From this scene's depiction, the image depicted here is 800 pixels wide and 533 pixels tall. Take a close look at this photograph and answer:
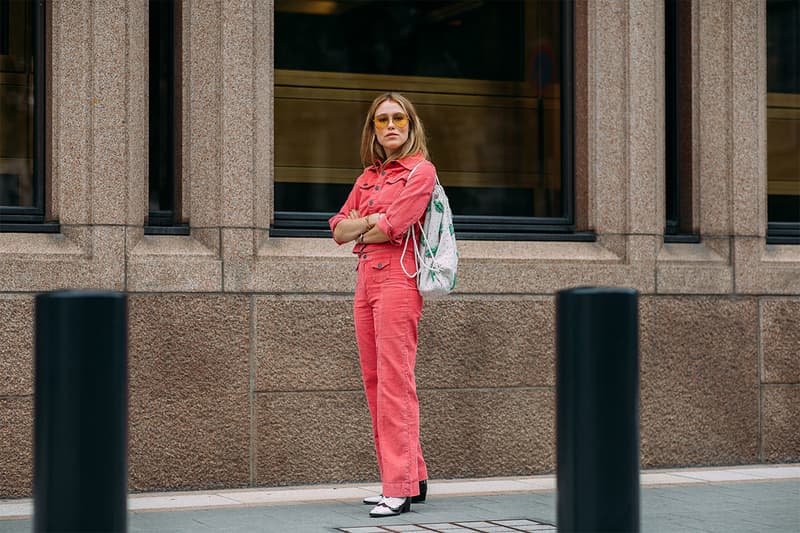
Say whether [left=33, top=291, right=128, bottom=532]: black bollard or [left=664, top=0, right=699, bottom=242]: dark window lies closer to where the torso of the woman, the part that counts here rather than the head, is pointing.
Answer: the black bollard

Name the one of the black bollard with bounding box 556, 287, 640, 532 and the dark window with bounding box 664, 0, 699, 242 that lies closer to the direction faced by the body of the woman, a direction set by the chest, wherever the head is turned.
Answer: the black bollard

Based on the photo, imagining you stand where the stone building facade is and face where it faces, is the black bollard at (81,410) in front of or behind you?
in front

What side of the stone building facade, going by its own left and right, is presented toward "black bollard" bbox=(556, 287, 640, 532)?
front

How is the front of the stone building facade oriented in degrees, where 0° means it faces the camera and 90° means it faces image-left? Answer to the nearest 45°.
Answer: approximately 0°

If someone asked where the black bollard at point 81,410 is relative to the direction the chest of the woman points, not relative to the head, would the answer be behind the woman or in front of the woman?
in front

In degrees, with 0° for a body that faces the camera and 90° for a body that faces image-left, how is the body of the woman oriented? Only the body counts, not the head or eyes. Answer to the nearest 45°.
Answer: approximately 45°

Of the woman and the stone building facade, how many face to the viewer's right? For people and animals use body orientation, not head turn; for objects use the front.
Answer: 0

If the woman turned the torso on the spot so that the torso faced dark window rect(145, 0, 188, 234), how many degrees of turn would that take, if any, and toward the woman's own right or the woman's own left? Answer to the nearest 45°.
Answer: approximately 90° to the woman's own right
